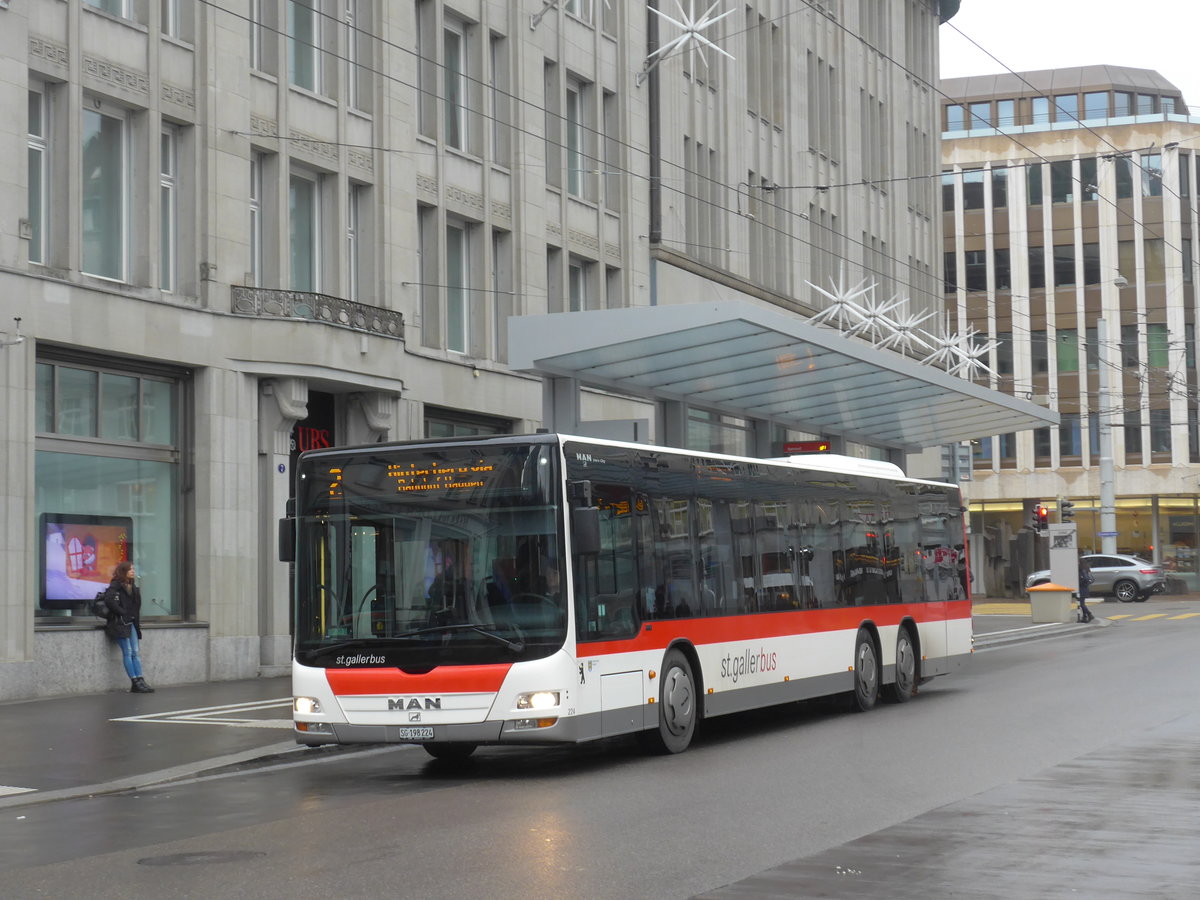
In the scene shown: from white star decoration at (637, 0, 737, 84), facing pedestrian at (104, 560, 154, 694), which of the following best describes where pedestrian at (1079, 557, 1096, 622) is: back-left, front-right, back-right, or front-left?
back-left

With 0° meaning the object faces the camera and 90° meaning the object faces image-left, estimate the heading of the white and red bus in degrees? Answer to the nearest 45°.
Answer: approximately 45°
